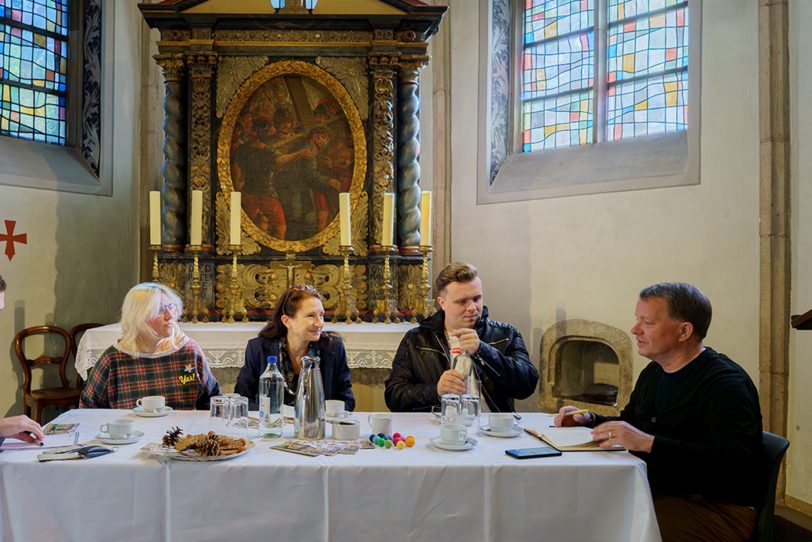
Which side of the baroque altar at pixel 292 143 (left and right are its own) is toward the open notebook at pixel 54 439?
front

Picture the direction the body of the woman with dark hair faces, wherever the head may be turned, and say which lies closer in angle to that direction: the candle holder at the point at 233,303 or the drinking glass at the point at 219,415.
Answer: the drinking glass

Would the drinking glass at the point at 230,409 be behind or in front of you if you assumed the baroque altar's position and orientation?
in front

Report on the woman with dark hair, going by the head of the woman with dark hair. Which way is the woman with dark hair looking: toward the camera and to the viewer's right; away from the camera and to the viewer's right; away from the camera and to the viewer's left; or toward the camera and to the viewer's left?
toward the camera and to the viewer's right

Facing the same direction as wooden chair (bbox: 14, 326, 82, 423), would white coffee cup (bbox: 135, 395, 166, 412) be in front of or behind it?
in front

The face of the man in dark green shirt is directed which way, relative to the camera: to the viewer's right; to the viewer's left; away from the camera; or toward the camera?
to the viewer's left
